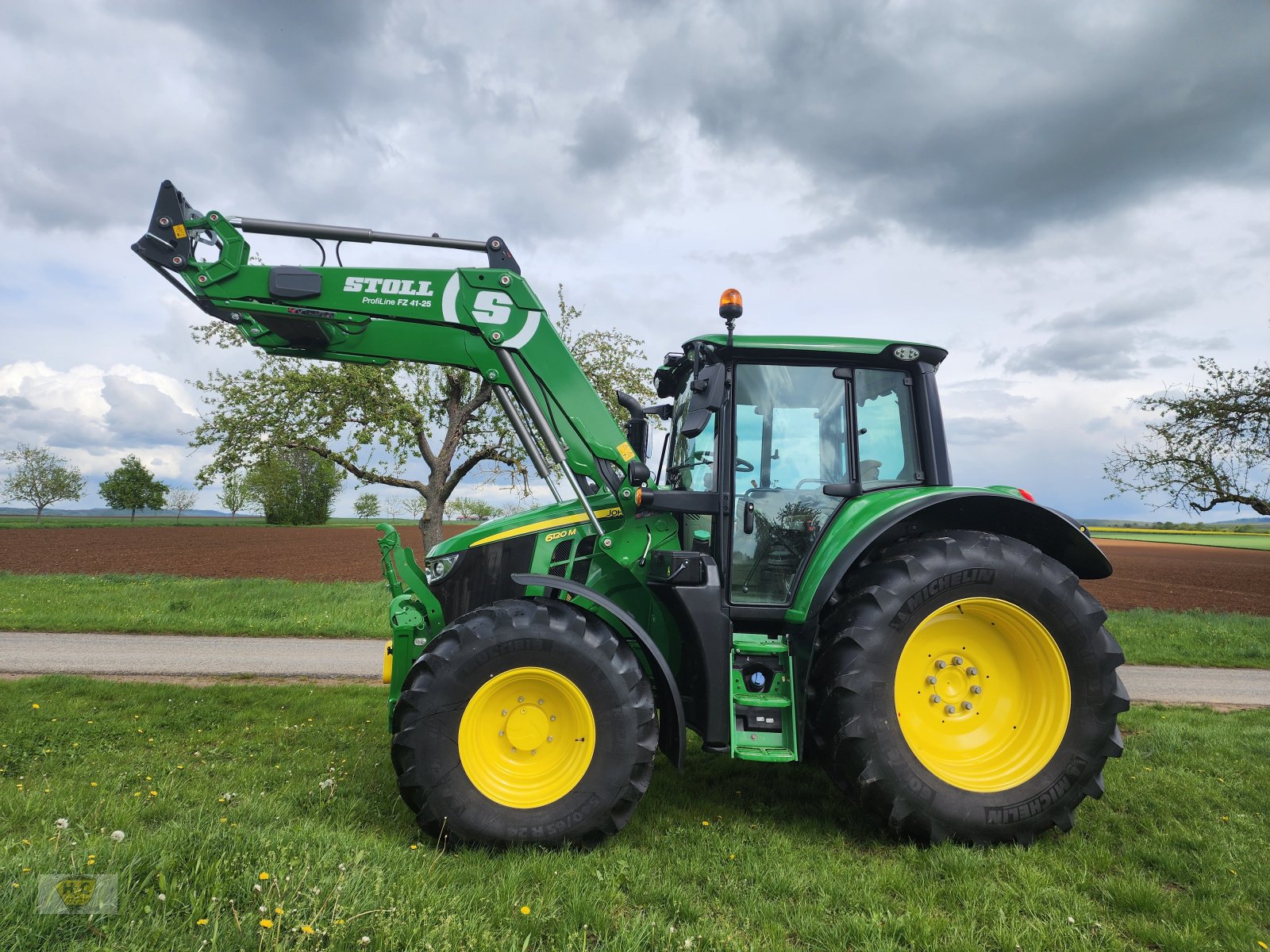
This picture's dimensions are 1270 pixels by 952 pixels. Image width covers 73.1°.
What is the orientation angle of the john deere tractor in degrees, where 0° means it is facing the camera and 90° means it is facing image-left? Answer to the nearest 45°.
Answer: approximately 90°
